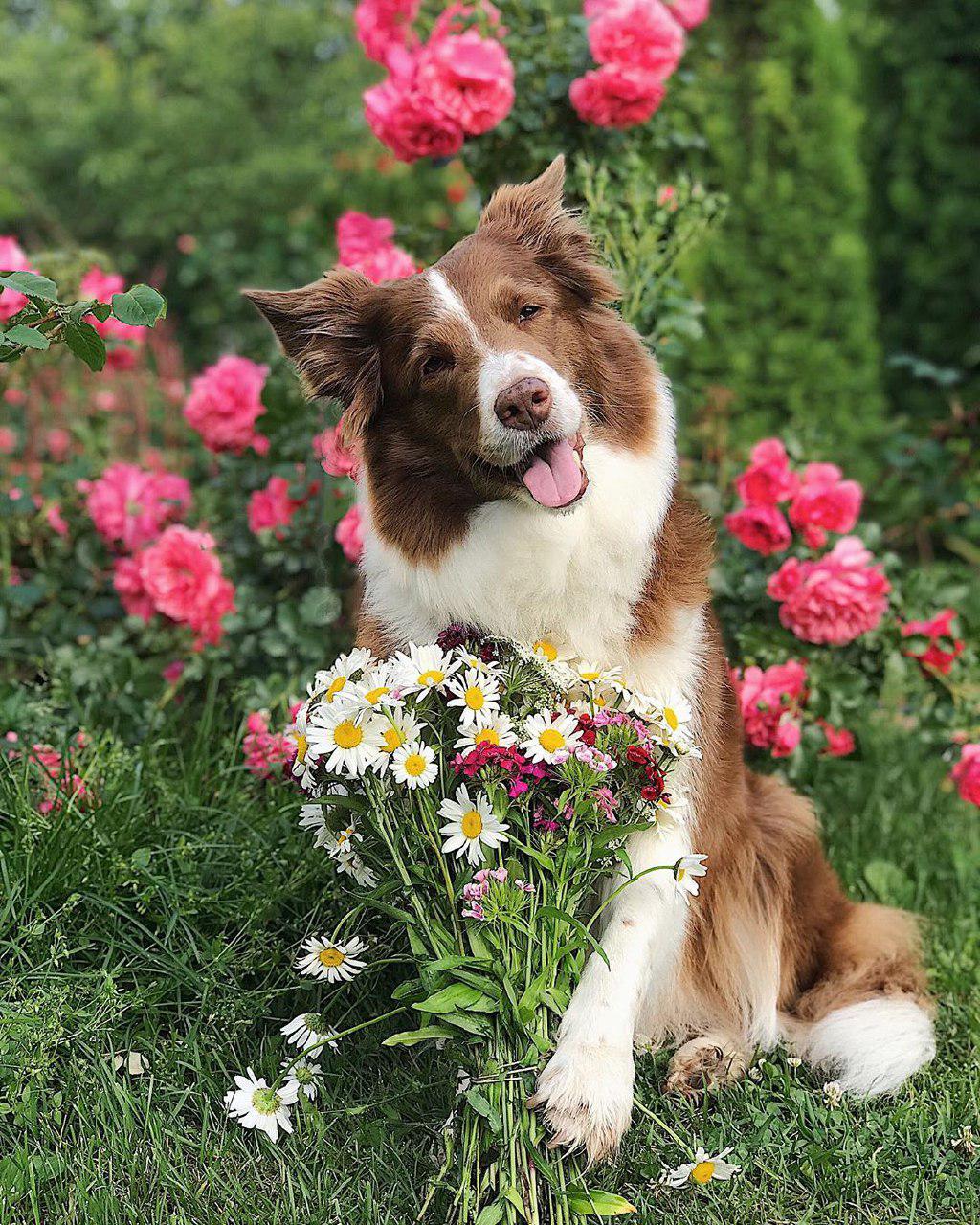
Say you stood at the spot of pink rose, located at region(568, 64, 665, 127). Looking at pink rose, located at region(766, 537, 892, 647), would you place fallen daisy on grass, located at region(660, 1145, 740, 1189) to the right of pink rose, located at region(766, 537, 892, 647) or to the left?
right

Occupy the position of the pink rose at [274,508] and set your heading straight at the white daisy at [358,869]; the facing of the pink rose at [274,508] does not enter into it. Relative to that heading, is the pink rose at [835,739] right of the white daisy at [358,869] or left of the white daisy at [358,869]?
left

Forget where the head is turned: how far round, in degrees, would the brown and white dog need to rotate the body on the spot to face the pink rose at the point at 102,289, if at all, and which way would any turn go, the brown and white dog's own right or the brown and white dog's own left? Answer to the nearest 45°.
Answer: approximately 90° to the brown and white dog's own right

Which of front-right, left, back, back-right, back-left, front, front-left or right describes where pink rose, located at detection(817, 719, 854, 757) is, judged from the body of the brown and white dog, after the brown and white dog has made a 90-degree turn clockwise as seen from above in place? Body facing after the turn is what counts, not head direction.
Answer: right

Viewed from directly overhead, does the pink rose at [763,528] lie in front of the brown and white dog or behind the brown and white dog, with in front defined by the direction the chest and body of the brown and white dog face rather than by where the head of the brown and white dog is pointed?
behind

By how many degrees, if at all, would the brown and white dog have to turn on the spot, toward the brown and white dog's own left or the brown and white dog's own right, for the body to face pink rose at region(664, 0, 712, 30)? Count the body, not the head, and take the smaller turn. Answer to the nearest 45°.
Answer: approximately 135° to the brown and white dog's own right

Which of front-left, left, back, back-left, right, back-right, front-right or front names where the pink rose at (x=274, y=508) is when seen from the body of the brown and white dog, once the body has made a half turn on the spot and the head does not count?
left

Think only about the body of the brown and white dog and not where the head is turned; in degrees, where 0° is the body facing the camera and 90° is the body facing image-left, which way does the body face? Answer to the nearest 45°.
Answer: approximately 45°

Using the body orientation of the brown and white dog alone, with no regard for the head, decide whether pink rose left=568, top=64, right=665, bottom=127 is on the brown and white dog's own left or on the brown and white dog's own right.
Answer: on the brown and white dog's own right

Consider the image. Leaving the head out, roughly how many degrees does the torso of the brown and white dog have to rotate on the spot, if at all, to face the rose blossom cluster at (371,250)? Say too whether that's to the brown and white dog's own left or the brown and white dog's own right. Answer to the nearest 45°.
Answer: approximately 90° to the brown and white dog's own right

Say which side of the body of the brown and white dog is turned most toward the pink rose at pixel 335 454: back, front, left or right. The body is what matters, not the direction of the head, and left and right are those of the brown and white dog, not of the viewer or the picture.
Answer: right

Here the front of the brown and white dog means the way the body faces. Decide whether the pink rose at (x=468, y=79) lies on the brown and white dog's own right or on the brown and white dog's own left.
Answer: on the brown and white dog's own right
